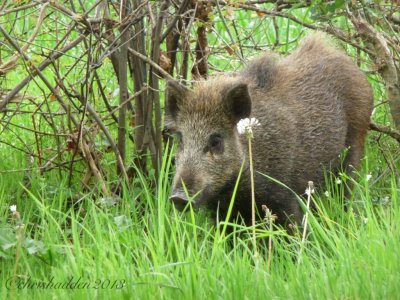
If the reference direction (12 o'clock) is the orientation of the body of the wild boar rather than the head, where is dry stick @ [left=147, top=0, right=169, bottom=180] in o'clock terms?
The dry stick is roughly at 2 o'clock from the wild boar.

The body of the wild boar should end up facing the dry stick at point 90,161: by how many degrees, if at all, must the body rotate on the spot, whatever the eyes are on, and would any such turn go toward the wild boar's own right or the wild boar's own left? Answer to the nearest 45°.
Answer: approximately 45° to the wild boar's own right

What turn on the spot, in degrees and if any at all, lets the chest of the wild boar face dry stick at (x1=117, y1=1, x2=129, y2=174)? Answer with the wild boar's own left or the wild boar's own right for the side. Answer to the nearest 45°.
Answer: approximately 45° to the wild boar's own right

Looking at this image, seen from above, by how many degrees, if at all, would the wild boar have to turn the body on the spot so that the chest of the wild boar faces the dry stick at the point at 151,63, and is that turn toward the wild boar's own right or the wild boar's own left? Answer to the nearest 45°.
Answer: approximately 45° to the wild boar's own right

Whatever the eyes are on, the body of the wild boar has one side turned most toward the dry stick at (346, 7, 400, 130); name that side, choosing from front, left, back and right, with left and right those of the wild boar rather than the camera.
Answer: back

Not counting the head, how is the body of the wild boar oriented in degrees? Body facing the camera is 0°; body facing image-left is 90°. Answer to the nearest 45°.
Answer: approximately 45°
